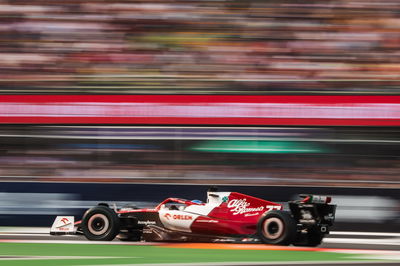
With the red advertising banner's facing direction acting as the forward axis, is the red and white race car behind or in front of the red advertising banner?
in front

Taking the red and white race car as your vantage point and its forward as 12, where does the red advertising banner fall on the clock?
The red advertising banner is roughly at 3 o'clock from the red and white race car.

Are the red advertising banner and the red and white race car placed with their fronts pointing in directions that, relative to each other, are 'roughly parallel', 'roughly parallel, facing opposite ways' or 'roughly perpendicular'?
roughly perpendicular

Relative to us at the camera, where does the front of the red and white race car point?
facing to the left of the viewer

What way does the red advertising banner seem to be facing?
toward the camera

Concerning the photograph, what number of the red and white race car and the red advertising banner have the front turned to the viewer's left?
1

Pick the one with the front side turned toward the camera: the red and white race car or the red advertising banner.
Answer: the red advertising banner
